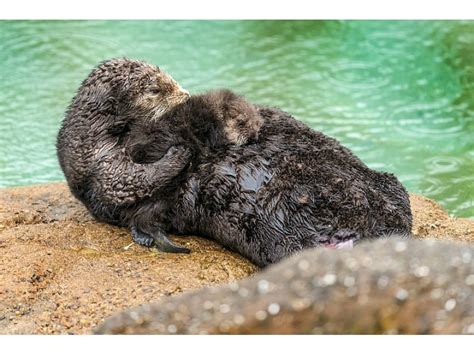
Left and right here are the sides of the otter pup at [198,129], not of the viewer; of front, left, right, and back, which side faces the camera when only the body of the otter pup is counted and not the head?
right

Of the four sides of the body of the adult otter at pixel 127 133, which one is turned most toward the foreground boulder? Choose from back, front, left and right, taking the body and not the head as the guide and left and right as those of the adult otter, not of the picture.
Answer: right

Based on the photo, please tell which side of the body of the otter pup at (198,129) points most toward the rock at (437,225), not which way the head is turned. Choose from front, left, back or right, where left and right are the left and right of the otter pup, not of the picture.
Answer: front
